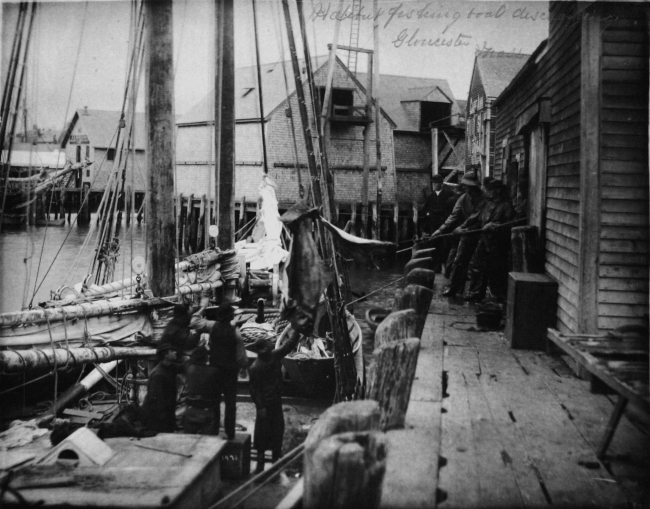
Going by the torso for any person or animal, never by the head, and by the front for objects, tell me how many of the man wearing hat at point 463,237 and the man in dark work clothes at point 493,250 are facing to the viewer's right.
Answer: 0

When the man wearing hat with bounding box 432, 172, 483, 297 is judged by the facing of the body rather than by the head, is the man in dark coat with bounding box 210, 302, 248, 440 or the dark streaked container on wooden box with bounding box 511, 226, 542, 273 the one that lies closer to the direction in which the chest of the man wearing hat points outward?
the man in dark coat

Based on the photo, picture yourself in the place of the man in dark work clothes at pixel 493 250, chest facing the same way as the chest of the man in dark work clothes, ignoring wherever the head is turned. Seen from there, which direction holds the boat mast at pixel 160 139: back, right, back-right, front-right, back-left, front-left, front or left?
front

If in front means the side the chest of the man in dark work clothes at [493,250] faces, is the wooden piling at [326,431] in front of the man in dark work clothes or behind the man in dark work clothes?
in front

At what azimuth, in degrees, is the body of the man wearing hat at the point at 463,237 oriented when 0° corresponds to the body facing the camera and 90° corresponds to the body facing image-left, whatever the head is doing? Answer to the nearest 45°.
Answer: approximately 90°

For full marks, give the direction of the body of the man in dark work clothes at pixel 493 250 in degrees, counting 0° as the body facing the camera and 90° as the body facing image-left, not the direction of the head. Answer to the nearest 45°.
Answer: approximately 45°

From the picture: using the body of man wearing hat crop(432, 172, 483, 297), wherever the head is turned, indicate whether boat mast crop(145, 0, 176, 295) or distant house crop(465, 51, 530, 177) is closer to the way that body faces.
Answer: the boat mast

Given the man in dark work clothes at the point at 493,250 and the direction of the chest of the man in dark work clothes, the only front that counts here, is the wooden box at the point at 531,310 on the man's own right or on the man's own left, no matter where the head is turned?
on the man's own left

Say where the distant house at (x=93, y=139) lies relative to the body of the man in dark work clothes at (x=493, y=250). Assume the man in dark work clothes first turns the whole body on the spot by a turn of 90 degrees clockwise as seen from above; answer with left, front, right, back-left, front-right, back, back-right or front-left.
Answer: front

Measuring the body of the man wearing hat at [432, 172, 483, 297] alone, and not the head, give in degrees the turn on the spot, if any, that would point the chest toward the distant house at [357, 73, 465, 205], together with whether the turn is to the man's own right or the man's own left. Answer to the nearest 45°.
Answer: approximately 90° to the man's own right

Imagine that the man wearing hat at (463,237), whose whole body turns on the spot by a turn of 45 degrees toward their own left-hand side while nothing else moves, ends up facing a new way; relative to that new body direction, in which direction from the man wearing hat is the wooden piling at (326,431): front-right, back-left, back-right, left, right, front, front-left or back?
front-left

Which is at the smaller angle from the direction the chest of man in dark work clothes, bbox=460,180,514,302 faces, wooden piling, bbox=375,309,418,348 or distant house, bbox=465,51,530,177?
the wooden piling
